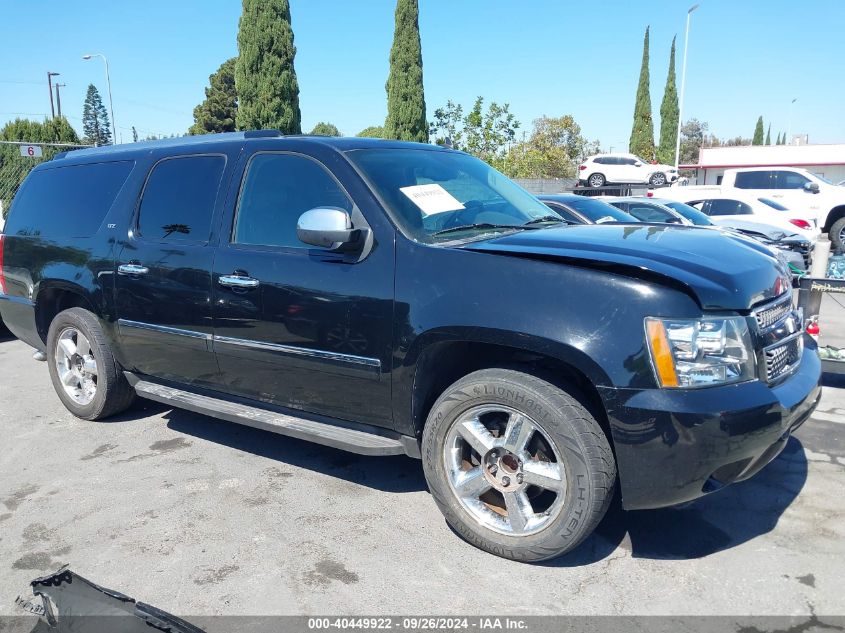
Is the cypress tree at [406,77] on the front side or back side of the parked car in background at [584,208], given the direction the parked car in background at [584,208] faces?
on the back side

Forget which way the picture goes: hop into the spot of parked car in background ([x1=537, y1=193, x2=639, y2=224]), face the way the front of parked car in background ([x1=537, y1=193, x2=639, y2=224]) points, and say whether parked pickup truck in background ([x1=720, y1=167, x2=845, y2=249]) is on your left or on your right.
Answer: on your left

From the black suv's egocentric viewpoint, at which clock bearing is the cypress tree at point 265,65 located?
The cypress tree is roughly at 7 o'clock from the black suv.

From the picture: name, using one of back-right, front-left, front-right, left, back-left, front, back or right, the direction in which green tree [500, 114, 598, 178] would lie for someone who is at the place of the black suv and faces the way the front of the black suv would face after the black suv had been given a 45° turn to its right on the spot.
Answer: back

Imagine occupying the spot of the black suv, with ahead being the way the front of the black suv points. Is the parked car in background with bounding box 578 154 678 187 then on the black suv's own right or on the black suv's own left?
on the black suv's own left

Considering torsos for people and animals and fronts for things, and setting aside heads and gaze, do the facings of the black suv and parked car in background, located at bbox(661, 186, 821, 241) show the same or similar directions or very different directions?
very different directions

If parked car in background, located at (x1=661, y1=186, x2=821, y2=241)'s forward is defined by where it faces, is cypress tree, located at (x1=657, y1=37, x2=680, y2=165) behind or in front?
in front

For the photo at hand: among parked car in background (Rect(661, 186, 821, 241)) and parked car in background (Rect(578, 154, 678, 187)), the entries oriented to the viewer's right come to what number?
1

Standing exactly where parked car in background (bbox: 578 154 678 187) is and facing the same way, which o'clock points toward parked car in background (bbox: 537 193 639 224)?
parked car in background (bbox: 537 193 639 224) is roughly at 3 o'clock from parked car in background (bbox: 578 154 678 187).

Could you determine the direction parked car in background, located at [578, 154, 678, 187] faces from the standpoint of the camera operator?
facing to the right of the viewer

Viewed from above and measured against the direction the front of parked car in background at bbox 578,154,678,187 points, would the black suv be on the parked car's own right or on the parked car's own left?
on the parked car's own right

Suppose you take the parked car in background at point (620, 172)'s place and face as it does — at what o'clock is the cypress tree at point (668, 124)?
The cypress tree is roughly at 9 o'clock from the parked car in background.
